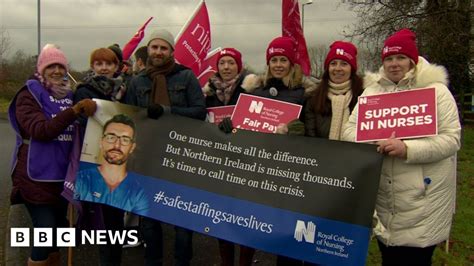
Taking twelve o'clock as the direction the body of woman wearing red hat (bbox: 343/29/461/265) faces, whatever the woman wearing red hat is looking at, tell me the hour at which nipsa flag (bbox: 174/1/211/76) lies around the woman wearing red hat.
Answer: The nipsa flag is roughly at 3 o'clock from the woman wearing red hat.

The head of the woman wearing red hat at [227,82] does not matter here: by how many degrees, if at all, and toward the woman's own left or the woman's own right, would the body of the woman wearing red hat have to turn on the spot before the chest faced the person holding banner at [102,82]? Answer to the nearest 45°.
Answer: approximately 45° to the woman's own right

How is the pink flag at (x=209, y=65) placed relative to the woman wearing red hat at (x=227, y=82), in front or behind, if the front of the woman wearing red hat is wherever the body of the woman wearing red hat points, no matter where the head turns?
behind

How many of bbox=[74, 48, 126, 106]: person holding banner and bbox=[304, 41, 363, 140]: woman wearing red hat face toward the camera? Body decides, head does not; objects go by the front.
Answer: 2

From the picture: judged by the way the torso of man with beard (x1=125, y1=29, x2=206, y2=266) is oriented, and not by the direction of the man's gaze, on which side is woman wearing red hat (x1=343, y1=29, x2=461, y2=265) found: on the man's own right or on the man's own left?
on the man's own left
